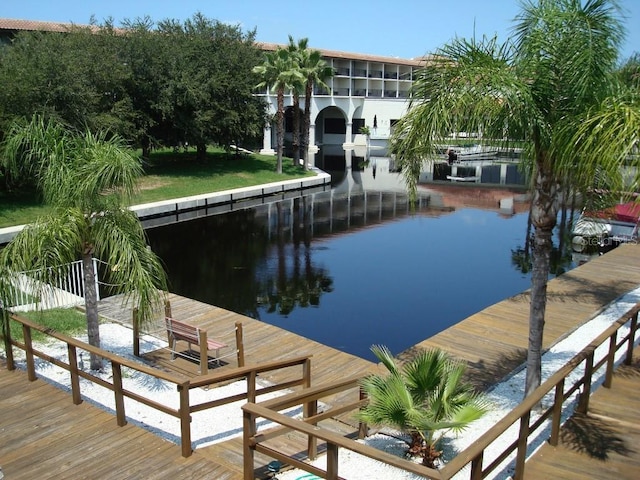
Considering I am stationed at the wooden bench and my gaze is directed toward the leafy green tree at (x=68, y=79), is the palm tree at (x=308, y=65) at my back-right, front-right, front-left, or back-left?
front-right

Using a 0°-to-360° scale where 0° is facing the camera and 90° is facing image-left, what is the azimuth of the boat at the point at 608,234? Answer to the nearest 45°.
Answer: approximately 45°

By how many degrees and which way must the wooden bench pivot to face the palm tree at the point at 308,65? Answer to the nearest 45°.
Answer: approximately 45° to its left

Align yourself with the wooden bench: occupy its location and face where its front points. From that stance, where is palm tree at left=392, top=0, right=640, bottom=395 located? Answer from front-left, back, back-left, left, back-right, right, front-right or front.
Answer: right

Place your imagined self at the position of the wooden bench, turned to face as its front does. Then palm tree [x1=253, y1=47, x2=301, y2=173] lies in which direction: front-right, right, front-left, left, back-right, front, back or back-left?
front-left

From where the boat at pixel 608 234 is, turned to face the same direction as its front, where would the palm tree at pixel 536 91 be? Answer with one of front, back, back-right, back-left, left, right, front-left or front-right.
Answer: front-left

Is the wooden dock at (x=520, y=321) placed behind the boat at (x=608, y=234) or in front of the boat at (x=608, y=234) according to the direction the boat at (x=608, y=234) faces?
in front

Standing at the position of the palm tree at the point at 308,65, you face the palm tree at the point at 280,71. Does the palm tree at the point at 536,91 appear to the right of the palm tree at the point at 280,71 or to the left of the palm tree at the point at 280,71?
left

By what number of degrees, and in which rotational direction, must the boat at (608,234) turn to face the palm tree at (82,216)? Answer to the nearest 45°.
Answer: approximately 45° to its left

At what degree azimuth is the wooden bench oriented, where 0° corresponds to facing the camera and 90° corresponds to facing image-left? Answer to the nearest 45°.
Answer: approximately 225°

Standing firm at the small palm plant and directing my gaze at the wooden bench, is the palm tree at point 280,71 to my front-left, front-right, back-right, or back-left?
front-right

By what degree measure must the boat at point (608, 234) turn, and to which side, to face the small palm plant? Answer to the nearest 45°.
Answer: approximately 45° to its left

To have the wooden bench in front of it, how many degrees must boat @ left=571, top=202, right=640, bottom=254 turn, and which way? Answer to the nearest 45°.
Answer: approximately 45° to its left
